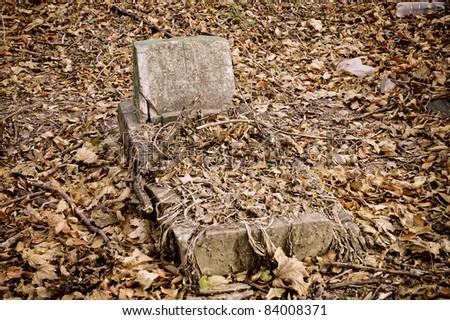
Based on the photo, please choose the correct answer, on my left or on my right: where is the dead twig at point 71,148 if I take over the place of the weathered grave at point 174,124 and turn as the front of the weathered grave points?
on my right

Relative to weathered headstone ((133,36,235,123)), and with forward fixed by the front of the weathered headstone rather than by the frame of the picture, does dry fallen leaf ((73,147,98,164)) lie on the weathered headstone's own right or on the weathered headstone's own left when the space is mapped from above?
on the weathered headstone's own right

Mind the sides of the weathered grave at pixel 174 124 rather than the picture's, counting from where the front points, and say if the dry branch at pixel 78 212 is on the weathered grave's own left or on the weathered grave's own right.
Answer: on the weathered grave's own right

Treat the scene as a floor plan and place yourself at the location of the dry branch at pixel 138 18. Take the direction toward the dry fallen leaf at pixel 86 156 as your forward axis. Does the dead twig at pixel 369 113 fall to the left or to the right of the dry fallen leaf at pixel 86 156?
left

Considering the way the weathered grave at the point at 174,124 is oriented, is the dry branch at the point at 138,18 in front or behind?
behind

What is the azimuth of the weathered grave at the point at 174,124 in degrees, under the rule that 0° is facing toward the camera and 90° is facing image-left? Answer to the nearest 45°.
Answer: approximately 0°

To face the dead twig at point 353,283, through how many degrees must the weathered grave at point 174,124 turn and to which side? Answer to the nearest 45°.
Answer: approximately 45° to its left

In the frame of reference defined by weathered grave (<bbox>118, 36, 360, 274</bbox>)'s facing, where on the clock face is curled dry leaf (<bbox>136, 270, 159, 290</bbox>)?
The curled dry leaf is roughly at 12 o'clock from the weathered grave.

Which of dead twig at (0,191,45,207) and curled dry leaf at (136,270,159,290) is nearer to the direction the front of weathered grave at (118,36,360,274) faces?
the curled dry leaf
